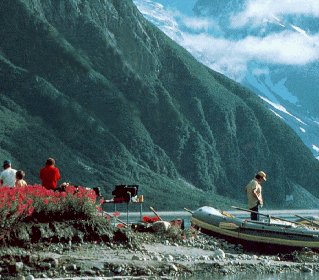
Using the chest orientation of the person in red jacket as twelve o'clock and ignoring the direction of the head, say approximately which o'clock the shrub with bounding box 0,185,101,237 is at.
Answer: The shrub is roughly at 6 o'clock from the person in red jacket.

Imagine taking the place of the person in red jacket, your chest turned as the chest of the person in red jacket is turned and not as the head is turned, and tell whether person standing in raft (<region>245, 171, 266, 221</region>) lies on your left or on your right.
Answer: on your right

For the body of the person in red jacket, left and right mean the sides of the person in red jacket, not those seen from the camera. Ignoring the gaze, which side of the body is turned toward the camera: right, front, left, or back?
back

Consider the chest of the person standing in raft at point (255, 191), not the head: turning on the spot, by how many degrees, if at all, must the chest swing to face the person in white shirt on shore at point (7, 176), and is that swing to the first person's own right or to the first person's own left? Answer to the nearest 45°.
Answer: approximately 135° to the first person's own right

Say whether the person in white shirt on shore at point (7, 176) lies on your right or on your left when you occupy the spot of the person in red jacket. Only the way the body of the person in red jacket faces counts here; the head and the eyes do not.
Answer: on your left

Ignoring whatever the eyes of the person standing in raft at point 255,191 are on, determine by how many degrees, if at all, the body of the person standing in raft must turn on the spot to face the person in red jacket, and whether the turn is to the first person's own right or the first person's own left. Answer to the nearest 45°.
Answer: approximately 135° to the first person's own right
